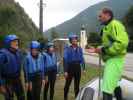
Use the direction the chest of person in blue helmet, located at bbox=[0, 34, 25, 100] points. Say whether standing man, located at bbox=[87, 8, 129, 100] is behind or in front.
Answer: in front

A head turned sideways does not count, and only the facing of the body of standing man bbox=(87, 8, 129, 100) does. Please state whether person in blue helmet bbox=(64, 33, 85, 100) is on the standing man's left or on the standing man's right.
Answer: on the standing man's right

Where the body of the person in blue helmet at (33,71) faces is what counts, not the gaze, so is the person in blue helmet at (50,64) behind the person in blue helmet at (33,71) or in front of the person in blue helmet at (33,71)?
behind

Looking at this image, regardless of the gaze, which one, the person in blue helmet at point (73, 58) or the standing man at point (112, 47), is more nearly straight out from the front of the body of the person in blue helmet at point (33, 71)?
the standing man

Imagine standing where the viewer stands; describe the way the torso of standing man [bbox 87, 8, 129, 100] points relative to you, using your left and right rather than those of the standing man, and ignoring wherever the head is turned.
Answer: facing to the left of the viewer
